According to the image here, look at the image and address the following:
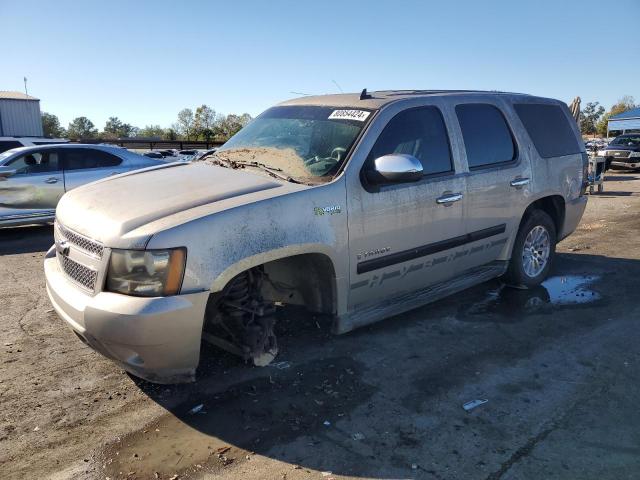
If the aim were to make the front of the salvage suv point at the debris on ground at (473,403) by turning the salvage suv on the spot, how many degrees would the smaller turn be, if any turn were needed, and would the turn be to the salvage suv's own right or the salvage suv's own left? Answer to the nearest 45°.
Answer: approximately 90° to the salvage suv's own left

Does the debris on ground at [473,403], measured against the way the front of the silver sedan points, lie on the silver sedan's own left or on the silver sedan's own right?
on the silver sedan's own left

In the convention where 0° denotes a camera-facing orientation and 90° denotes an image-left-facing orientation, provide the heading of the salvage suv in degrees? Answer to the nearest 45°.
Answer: approximately 45°

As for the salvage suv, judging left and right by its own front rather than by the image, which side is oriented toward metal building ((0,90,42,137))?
right

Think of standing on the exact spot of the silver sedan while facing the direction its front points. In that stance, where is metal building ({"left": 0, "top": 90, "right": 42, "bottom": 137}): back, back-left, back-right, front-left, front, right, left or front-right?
right

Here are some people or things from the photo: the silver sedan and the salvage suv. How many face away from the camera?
0

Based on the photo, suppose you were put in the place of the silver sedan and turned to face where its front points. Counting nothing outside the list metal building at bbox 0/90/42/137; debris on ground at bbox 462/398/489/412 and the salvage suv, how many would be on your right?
1

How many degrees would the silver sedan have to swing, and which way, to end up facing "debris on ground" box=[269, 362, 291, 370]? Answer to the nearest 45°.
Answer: approximately 90° to its left

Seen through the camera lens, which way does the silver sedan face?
facing to the left of the viewer

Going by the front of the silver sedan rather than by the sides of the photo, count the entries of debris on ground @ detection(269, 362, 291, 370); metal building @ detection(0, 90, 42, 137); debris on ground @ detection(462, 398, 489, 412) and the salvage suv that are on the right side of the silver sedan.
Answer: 1
